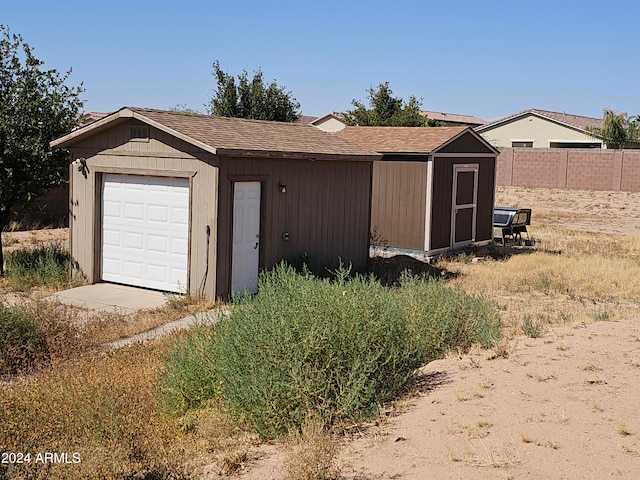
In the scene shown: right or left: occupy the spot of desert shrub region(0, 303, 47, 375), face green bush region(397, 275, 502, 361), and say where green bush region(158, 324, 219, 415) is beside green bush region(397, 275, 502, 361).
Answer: right

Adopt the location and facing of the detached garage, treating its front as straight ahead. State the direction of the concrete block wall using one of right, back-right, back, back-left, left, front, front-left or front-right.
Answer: back

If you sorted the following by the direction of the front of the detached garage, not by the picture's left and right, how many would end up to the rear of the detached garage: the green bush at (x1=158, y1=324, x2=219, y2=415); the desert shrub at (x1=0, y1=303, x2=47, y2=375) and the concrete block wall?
1

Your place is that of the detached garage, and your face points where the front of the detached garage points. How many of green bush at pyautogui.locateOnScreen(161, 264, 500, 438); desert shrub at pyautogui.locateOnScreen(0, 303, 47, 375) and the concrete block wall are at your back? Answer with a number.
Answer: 1

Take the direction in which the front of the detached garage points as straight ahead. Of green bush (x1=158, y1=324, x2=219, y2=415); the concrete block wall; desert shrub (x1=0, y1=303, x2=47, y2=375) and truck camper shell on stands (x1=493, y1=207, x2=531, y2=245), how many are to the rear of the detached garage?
2

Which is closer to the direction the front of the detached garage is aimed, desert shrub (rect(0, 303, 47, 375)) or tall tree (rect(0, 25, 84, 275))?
the desert shrub

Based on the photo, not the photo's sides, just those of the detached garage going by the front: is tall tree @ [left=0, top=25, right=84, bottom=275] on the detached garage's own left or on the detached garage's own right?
on the detached garage's own right

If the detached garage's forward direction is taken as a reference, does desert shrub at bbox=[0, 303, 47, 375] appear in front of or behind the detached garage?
in front

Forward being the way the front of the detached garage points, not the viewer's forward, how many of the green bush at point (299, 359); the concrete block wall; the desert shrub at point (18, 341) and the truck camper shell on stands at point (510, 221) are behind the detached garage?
2

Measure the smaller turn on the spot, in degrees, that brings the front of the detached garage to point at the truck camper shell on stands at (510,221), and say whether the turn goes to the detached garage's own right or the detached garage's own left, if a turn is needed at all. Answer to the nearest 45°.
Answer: approximately 180°

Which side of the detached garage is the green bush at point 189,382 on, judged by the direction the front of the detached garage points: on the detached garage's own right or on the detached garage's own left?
on the detached garage's own left

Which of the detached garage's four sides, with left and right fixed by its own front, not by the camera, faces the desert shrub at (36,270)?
right

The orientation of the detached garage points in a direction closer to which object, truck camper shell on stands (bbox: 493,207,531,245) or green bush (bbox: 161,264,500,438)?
the green bush

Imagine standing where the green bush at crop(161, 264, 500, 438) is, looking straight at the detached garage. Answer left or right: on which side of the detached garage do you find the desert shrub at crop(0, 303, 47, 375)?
left

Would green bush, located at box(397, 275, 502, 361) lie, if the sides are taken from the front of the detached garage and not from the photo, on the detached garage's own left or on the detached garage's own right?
on the detached garage's own left

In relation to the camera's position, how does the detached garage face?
facing the viewer and to the left of the viewer

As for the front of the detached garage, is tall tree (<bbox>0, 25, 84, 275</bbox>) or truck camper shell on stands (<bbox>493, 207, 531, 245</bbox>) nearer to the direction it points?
the tall tree
